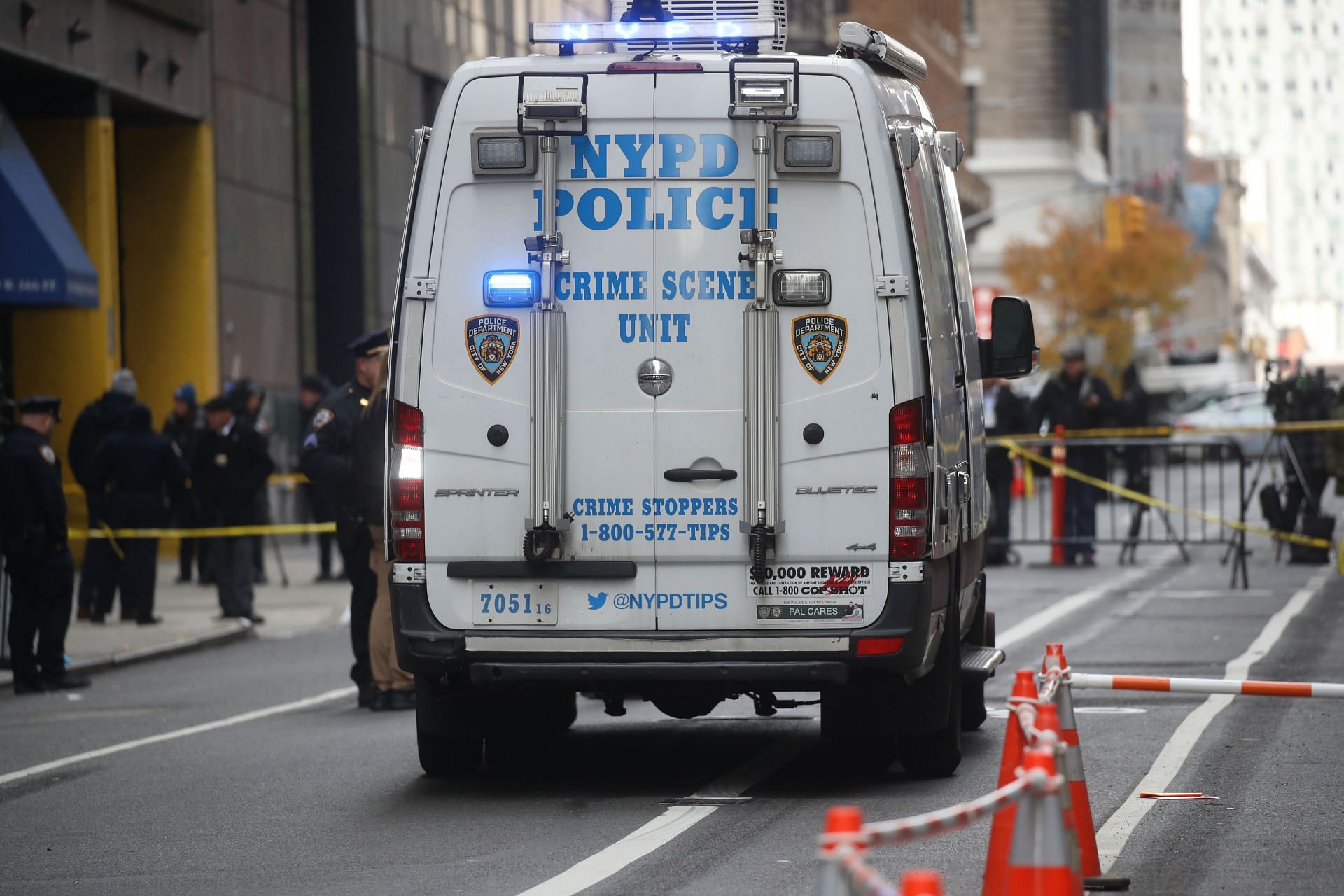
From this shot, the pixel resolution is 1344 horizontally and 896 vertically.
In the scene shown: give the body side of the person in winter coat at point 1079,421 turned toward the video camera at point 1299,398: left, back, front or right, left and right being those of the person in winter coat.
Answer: left

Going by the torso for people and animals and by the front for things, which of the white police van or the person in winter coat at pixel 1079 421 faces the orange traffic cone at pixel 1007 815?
the person in winter coat

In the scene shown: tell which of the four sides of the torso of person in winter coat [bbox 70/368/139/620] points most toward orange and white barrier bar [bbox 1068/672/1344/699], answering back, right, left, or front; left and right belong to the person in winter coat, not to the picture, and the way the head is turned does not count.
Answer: right

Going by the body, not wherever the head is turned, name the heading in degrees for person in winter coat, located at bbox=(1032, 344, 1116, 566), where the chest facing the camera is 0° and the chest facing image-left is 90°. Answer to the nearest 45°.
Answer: approximately 0°

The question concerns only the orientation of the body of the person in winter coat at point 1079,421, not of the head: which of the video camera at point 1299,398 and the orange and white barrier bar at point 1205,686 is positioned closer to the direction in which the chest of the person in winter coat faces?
the orange and white barrier bar

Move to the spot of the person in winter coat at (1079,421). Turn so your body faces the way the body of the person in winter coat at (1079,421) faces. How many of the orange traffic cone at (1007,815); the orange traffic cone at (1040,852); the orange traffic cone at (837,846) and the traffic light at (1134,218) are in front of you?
3

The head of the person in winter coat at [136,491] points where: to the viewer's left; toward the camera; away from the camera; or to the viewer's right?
away from the camera

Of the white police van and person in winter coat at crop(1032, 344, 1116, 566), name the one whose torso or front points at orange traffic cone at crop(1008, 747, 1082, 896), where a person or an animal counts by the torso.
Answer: the person in winter coat

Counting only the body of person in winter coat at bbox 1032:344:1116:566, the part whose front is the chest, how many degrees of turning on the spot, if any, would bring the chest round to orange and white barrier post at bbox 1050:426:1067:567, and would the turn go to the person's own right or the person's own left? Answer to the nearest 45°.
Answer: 0° — they already face it

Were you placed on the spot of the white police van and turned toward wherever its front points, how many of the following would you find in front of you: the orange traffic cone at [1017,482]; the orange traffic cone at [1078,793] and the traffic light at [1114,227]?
2

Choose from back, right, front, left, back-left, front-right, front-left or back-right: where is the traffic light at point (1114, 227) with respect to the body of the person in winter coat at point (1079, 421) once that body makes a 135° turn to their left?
front-left

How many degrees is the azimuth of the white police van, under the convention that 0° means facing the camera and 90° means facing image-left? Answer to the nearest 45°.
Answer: approximately 180°
